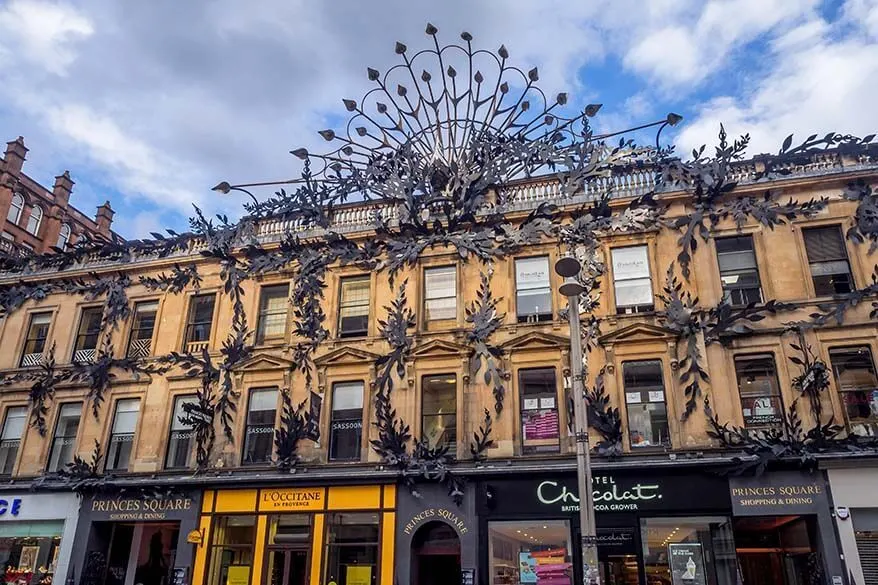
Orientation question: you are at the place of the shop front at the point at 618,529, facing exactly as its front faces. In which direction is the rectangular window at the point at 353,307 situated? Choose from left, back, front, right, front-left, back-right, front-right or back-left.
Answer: right

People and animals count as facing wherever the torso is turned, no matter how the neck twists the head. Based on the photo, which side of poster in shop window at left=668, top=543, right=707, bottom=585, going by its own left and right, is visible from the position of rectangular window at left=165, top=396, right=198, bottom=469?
right

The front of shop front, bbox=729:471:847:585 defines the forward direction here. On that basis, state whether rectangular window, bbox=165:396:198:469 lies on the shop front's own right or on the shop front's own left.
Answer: on the shop front's own right

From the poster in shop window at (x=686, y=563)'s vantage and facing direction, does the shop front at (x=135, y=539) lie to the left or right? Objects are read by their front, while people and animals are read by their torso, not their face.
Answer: on its right

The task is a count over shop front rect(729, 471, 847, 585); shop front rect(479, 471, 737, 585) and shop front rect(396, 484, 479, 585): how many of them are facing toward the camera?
3

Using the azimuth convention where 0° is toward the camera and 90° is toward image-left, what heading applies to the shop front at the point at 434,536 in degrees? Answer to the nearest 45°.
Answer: approximately 0°

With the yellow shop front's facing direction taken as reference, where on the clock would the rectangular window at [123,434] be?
The rectangular window is roughly at 4 o'clock from the yellow shop front.

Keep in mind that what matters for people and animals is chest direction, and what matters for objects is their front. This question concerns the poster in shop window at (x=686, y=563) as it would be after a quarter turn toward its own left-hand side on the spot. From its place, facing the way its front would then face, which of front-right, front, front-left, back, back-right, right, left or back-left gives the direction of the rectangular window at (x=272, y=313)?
back

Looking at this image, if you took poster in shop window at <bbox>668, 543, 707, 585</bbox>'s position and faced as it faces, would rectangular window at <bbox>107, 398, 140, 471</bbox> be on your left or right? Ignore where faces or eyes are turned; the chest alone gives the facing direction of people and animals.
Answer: on your right
